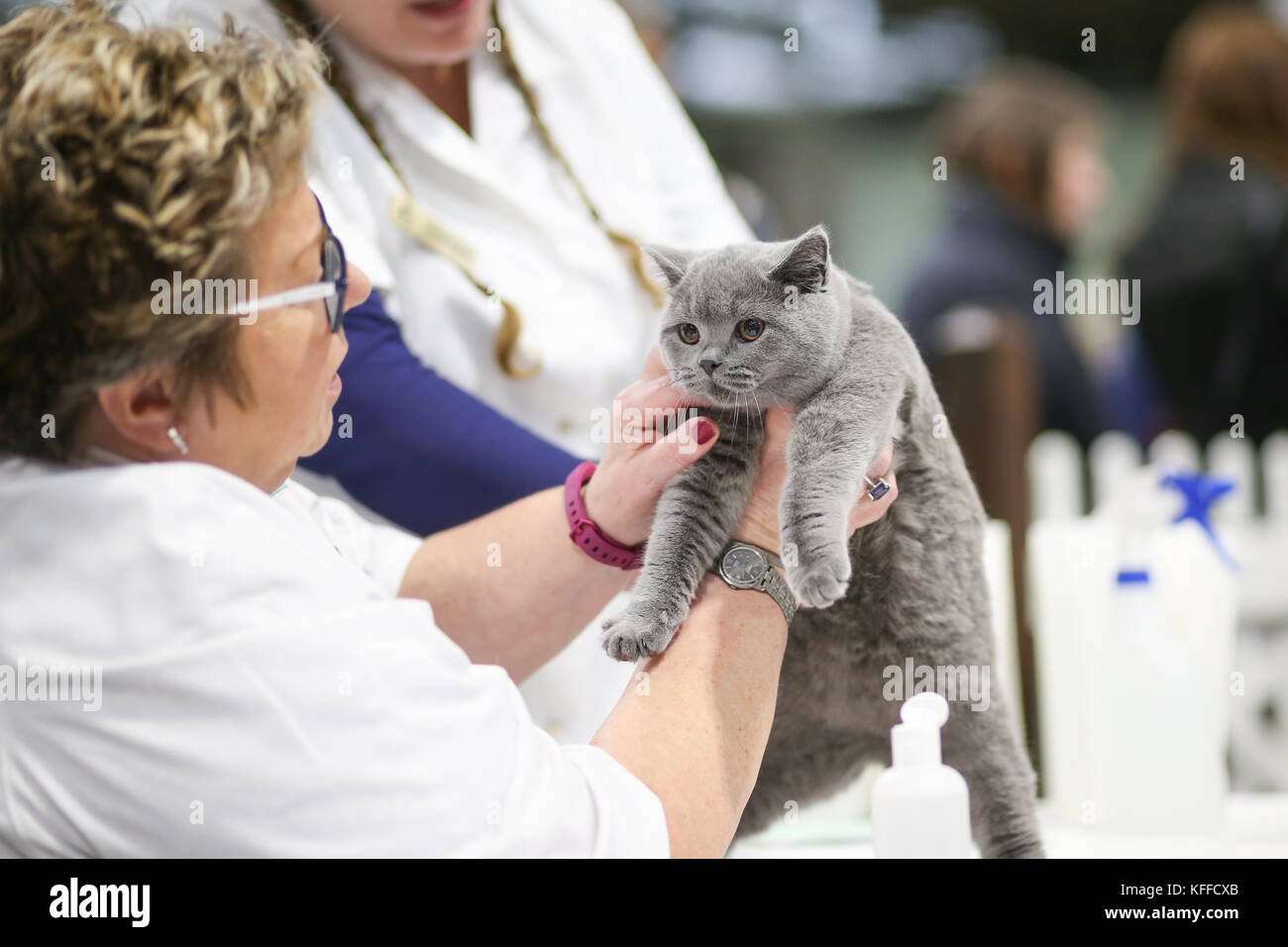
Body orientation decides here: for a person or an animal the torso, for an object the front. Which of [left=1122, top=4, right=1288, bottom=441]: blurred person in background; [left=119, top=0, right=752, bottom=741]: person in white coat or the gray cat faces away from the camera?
the blurred person in background

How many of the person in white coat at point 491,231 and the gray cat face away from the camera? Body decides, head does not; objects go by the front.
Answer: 0

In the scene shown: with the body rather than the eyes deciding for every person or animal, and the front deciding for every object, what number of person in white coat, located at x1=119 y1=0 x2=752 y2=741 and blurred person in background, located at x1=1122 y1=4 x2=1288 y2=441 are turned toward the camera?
1

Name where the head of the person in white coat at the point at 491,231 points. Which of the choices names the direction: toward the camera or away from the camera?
toward the camera

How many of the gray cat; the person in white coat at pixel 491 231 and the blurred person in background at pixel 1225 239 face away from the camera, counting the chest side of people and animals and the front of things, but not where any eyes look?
1

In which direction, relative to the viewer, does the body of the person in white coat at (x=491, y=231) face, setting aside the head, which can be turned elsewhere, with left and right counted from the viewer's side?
facing the viewer

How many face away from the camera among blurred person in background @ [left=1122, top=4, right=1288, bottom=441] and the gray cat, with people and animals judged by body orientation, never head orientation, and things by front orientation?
1

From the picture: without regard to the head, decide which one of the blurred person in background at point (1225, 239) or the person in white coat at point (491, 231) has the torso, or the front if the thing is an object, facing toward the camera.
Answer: the person in white coat

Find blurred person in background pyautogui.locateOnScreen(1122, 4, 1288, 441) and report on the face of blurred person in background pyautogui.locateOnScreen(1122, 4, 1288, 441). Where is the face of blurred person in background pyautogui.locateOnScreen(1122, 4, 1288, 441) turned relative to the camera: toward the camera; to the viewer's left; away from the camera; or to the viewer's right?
away from the camera
